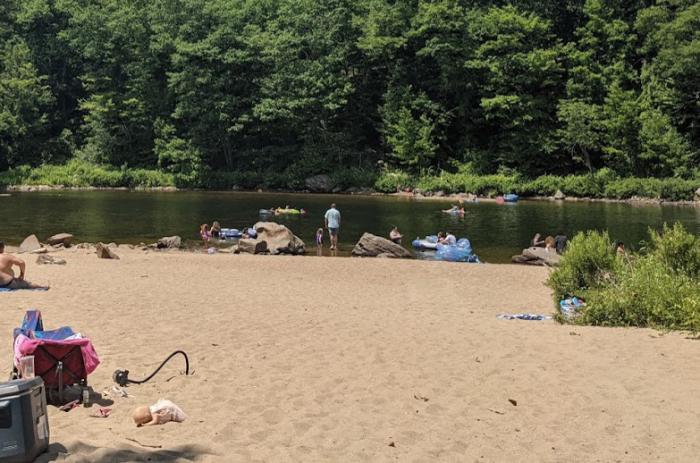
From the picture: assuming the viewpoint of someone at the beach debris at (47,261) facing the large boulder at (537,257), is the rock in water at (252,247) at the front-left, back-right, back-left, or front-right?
front-left

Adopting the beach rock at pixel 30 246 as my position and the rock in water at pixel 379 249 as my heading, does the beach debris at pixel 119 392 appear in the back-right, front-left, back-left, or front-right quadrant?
front-right

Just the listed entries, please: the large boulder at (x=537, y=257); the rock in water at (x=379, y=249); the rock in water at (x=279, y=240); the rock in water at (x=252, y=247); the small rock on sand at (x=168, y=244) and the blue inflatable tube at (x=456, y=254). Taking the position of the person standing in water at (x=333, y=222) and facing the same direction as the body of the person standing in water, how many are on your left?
3
